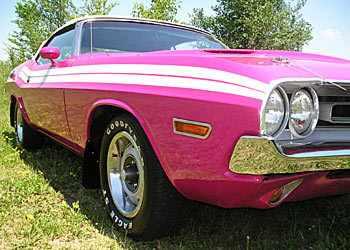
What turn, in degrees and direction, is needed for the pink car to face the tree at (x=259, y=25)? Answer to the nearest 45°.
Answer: approximately 135° to its left

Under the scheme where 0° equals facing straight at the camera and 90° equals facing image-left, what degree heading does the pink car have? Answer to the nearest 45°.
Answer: approximately 315°

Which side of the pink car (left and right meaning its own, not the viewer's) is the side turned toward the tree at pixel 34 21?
back

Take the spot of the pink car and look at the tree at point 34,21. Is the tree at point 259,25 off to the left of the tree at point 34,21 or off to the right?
right

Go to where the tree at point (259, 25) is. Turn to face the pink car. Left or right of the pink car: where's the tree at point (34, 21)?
right
